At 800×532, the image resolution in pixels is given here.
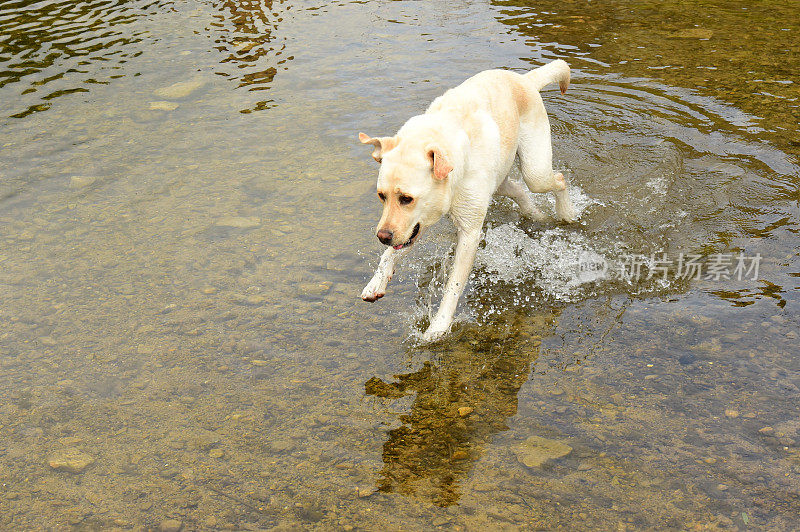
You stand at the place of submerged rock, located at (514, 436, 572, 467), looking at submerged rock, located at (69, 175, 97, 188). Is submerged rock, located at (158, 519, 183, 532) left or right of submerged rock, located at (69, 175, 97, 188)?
left

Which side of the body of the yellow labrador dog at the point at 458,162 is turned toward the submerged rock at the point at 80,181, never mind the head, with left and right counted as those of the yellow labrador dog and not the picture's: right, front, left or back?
right

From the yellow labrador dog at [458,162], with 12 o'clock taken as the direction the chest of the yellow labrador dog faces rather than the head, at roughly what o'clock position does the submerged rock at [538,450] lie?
The submerged rock is roughly at 10 o'clock from the yellow labrador dog.

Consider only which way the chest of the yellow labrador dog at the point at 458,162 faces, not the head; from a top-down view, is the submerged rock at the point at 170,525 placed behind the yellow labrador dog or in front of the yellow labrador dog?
in front

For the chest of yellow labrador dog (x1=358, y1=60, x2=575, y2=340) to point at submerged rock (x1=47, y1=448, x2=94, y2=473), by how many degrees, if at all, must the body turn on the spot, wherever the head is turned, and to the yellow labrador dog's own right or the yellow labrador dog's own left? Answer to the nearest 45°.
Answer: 0° — it already faces it

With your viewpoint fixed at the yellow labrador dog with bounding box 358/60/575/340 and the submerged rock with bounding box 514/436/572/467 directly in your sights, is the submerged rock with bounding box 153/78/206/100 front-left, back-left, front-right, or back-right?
back-right

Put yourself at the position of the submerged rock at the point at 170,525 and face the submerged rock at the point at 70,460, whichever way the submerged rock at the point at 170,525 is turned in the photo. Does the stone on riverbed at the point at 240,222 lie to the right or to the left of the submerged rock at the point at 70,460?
right

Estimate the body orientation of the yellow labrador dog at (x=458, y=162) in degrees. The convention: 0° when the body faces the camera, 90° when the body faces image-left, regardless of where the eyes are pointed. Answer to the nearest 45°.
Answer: approximately 45°

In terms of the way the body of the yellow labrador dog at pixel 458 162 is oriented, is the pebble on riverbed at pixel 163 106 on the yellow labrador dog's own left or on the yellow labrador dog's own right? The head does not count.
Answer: on the yellow labrador dog's own right

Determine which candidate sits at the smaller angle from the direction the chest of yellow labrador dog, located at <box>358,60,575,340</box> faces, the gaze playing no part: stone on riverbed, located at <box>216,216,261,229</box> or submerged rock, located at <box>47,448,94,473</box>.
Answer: the submerged rock

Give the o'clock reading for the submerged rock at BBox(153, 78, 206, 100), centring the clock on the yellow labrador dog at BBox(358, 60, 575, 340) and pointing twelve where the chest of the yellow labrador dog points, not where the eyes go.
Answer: The submerged rock is roughly at 3 o'clock from the yellow labrador dog.

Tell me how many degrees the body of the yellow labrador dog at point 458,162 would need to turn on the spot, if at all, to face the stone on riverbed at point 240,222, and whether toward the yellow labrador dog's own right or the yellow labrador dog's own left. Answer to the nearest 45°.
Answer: approximately 90° to the yellow labrador dog's own right
